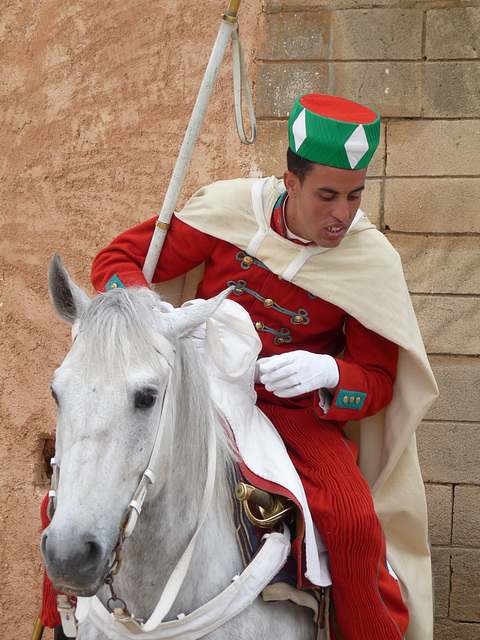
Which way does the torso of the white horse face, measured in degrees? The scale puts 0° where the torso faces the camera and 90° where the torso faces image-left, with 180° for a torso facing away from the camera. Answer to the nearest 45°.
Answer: approximately 45°
